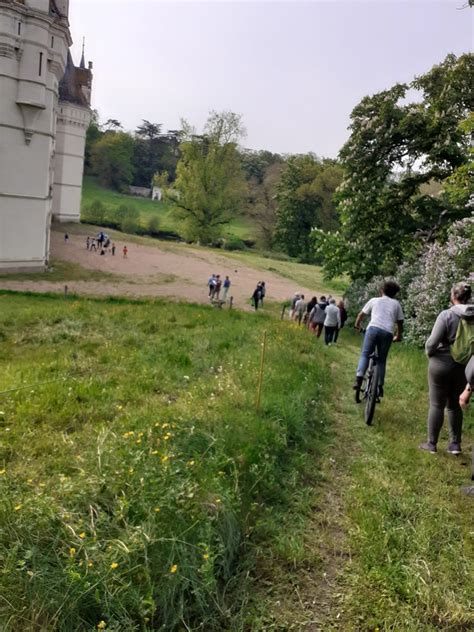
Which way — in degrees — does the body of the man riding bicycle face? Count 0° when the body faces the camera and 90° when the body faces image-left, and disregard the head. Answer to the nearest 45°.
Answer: approximately 180°

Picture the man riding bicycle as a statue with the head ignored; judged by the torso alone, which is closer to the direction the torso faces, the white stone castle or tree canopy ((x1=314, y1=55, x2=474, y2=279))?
the tree canopy

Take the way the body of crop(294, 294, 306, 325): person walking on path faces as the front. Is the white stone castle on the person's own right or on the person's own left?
on the person's own left

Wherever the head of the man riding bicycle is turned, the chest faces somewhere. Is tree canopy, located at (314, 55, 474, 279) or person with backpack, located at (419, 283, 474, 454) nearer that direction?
the tree canopy

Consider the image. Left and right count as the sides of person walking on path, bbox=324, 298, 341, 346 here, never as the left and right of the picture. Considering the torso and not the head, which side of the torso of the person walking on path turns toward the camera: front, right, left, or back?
back

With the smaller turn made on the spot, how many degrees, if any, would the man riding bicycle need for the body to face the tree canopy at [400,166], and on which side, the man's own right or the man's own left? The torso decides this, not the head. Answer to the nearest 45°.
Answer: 0° — they already face it

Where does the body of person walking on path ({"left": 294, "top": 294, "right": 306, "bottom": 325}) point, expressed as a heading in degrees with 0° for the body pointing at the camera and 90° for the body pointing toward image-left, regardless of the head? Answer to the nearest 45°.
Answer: approximately 180°

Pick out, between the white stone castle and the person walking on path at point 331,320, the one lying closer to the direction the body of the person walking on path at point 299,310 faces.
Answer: the white stone castle

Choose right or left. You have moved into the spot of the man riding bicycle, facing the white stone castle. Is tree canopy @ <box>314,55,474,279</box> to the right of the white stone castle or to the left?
right

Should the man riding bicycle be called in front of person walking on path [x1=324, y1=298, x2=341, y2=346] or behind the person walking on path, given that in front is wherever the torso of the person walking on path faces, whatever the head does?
behind
